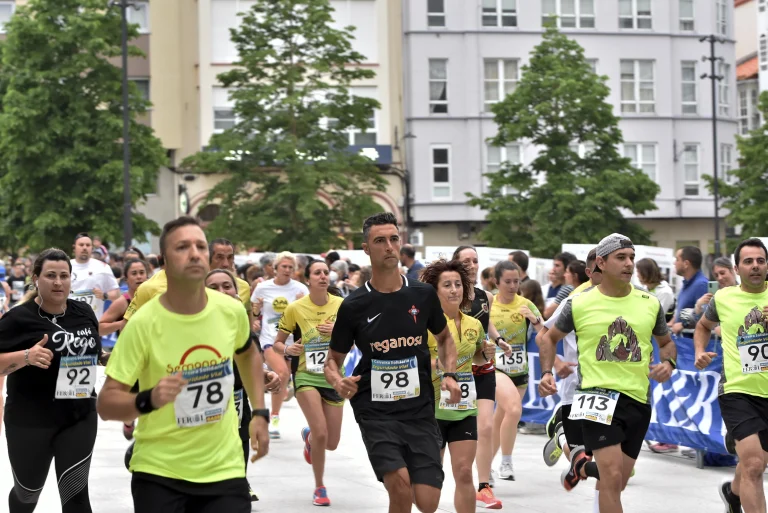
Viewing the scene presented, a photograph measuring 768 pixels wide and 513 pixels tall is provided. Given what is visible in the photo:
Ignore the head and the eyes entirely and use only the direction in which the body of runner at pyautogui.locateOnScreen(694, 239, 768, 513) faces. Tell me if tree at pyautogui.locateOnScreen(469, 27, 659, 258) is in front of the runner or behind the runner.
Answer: behind

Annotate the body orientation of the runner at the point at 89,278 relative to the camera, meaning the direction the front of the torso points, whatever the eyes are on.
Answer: toward the camera

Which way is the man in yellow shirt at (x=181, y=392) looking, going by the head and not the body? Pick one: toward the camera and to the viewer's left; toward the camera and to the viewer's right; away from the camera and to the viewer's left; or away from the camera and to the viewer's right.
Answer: toward the camera and to the viewer's right

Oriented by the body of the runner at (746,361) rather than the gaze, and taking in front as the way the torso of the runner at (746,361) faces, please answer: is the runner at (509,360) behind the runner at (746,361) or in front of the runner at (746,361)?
behind

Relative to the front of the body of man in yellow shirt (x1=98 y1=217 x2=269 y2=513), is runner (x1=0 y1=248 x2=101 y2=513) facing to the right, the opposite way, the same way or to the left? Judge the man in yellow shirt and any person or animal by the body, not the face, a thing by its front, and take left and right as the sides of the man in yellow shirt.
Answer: the same way

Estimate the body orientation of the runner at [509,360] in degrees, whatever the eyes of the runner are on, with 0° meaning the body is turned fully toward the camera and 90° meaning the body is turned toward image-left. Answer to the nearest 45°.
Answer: approximately 0°

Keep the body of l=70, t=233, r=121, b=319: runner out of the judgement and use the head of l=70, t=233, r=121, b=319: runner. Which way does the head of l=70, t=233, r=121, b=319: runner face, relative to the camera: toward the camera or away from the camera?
toward the camera

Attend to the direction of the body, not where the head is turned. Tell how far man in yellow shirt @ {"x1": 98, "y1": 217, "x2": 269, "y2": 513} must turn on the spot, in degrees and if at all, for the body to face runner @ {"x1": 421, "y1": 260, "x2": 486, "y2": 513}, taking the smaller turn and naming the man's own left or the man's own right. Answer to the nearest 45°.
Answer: approximately 90° to the man's own left

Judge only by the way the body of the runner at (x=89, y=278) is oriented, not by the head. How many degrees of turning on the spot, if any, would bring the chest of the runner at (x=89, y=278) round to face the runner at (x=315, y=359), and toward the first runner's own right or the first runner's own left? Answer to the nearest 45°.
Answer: approximately 45° to the first runner's own left

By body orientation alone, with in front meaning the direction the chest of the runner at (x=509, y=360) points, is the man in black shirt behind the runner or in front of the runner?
in front

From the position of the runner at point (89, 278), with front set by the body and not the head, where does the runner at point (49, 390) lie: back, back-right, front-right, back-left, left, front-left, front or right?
front

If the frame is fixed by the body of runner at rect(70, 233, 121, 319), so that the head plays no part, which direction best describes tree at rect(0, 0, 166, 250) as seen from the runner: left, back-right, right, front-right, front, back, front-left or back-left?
back

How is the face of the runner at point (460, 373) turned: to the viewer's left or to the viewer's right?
to the viewer's left

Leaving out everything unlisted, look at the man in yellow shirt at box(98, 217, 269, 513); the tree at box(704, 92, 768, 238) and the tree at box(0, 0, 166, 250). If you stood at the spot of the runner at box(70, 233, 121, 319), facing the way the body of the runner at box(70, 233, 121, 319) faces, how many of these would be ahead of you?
1

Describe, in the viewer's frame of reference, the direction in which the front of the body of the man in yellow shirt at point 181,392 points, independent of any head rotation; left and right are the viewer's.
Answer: facing the viewer and to the right of the viewer

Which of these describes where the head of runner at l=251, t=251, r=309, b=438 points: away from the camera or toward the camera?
toward the camera
